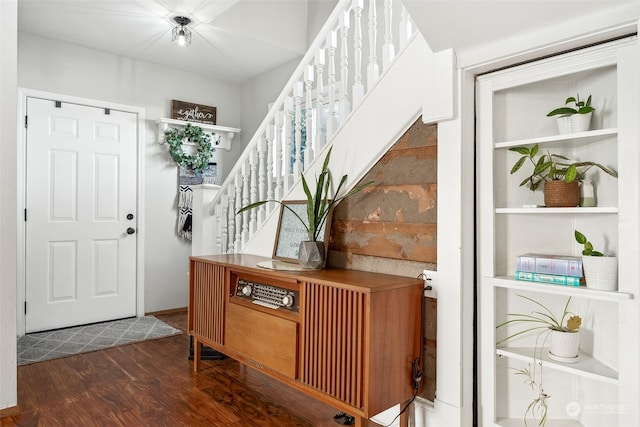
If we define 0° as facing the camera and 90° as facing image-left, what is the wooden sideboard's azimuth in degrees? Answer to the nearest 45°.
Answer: approximately 45°

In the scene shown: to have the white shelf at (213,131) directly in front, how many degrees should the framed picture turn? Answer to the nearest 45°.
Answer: approximately 90° to its right

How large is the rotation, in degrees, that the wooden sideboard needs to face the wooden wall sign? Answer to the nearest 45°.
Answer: approximately 90° to its right

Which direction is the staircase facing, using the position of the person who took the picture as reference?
facing away from the viewer and to the left of the viewer

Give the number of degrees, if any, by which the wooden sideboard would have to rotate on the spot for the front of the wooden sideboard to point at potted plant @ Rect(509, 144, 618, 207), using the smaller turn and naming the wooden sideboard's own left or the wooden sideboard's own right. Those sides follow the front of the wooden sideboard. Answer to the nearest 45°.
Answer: approximately 135° to the wooden sideboard's own left

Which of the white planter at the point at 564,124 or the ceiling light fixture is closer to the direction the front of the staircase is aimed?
the ceiling light fixture

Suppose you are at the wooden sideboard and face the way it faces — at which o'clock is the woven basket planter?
The woven basket planter is roughly at 8 o'clock from the wooden sideboard.

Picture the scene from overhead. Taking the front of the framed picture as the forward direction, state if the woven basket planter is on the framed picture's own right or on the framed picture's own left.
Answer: on the framed picture's own left

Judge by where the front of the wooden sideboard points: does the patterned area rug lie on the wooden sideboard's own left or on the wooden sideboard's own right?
on the wooden sideboard's own right

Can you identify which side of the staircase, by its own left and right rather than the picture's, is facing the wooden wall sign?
front

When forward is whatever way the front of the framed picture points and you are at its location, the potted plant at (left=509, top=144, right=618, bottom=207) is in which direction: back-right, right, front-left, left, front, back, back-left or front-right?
left

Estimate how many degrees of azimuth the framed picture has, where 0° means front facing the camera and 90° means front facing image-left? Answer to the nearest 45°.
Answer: approximately 45°

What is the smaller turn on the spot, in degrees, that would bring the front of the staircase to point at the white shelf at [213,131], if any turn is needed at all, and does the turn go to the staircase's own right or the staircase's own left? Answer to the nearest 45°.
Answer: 0° — it already faces it

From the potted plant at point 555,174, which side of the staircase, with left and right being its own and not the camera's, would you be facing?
back

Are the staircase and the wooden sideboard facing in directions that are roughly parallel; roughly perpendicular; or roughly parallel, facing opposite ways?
roughly perpendicular
